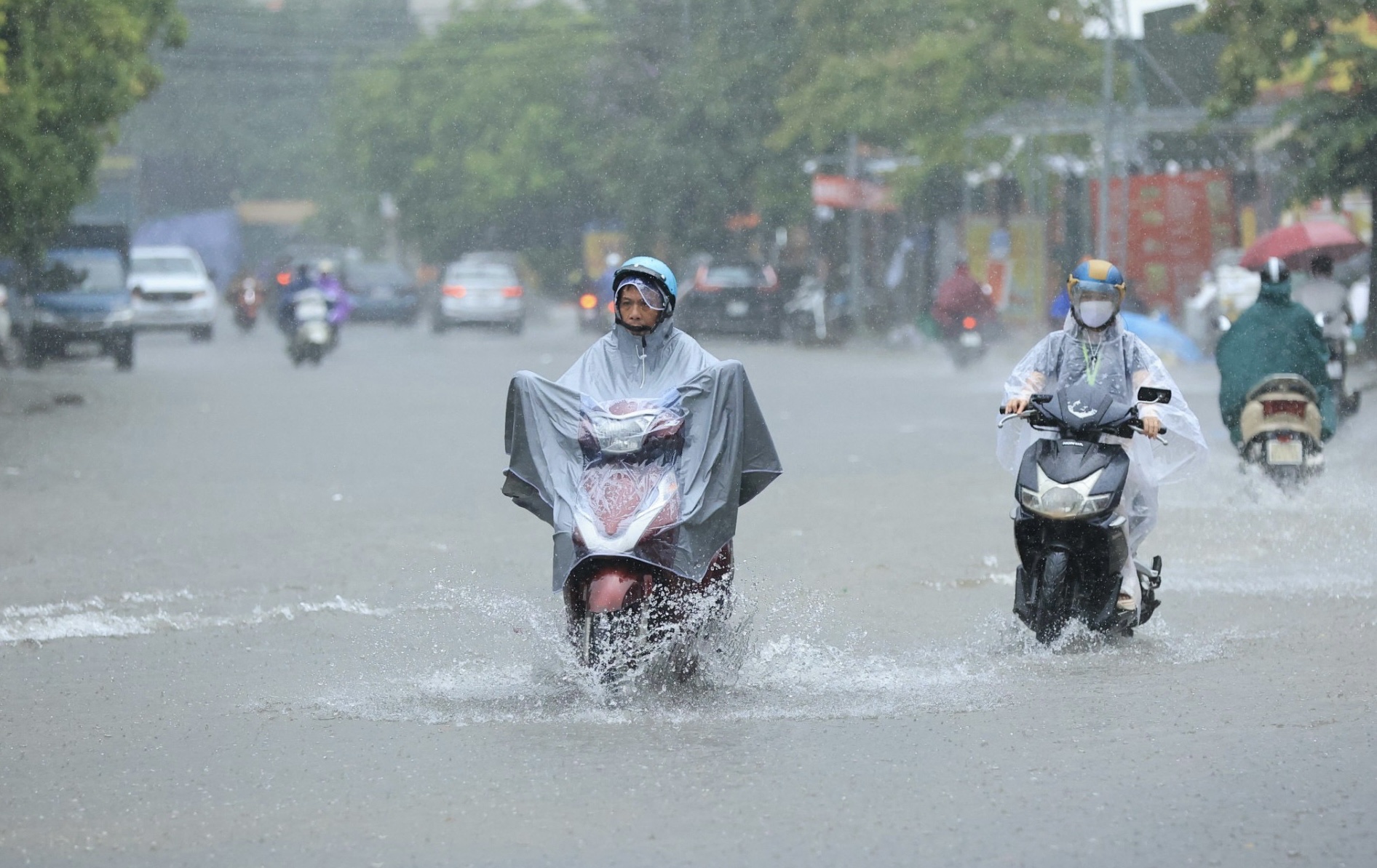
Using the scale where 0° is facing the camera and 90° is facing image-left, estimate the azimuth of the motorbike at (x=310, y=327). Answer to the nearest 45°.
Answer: approximately 0°

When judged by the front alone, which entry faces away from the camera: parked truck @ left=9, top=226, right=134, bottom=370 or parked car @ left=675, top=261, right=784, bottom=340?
parked car @ left=675, top=261, right=784, bottom=340

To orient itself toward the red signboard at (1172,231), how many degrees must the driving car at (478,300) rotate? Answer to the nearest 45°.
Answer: approximately 135° to its right

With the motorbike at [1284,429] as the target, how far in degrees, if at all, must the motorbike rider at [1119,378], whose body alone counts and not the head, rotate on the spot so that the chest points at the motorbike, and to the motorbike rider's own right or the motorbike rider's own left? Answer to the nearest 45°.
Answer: approximately 180°

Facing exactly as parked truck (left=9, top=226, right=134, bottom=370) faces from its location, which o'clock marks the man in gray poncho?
The man in gray poncho is roughly at 12 o'clock from the parked truck.

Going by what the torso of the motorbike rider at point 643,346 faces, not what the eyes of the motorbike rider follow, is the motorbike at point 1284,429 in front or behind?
behind

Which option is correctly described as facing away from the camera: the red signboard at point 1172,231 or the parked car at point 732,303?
the parked car

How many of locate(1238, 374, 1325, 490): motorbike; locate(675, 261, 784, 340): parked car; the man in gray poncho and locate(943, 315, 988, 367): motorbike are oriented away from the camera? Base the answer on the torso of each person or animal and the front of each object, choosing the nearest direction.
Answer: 3

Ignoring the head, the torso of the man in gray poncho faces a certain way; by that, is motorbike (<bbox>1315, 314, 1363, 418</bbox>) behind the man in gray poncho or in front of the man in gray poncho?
behind

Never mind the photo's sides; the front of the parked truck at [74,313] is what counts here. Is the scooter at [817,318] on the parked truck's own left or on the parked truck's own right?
on the parked truck's own left
